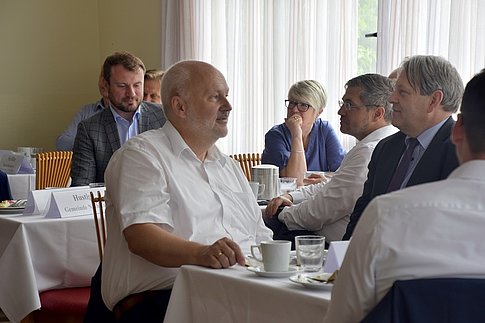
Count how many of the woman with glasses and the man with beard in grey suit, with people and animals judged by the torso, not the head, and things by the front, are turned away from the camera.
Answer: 0

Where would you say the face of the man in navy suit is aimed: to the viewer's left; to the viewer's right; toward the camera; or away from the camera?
to the viewer's left

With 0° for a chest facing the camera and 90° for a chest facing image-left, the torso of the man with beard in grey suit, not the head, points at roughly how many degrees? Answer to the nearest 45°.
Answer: approximately 315°

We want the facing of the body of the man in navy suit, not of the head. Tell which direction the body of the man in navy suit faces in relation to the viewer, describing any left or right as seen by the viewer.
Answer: facing the viewer and to the left of the viewer

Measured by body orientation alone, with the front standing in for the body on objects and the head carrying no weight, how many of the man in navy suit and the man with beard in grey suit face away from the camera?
0

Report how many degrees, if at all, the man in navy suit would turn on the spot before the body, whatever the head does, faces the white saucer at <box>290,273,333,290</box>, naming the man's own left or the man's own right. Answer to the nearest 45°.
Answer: approximately 45° to the man's own left

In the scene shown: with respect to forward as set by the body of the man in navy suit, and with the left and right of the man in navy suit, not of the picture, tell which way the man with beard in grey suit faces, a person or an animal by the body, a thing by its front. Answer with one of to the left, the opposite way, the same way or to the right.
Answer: to the left

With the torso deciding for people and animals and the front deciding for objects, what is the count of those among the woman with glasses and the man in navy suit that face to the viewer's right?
0

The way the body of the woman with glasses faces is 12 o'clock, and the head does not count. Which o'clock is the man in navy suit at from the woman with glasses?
The man in navy suit is roughly at 10 o'clock from the woman with glasses.
